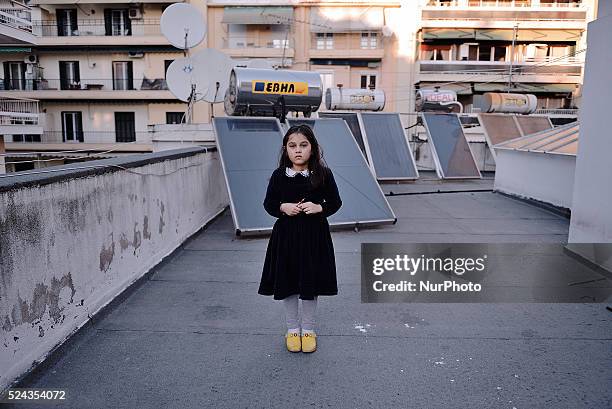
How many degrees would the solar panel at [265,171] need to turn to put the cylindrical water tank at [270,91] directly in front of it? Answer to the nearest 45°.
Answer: approximately 180°

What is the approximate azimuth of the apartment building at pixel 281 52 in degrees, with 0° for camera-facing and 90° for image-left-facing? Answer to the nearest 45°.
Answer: approximately 0°

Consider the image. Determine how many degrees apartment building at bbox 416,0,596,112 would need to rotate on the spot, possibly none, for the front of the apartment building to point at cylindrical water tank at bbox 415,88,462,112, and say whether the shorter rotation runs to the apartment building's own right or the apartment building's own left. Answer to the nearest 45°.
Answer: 0° — it already faces it

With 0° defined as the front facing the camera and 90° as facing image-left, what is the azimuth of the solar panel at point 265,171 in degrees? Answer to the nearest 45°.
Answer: approximately 0°

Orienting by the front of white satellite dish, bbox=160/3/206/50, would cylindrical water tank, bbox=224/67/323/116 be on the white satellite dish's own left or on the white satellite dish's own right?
on the white satellite dish's own left

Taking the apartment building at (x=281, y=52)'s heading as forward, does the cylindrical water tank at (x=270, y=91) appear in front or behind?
in front

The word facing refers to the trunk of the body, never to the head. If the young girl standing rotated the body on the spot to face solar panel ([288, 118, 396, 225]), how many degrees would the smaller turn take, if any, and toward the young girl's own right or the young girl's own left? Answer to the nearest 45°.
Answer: approximately 180°

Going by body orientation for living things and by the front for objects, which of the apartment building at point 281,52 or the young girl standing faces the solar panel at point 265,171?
the apartment building

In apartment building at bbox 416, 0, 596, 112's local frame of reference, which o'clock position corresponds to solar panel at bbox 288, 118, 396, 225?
The solar panel is roughly at 12 o'clock from the apartment building.
